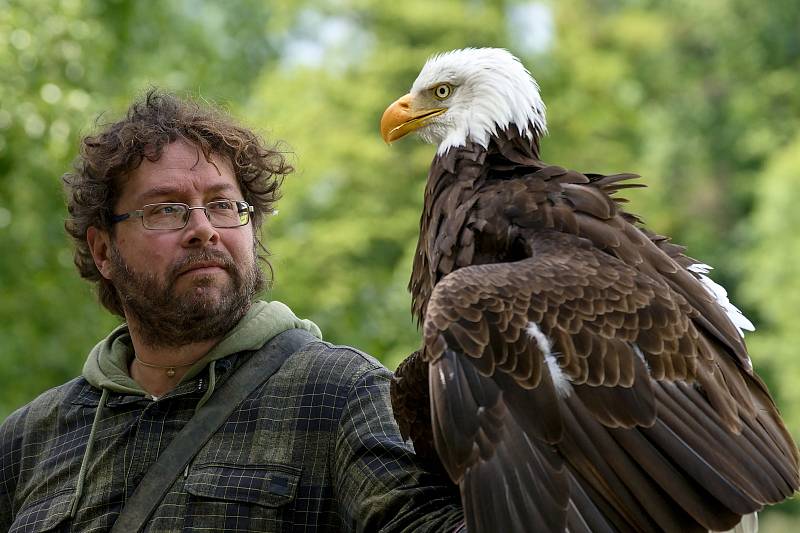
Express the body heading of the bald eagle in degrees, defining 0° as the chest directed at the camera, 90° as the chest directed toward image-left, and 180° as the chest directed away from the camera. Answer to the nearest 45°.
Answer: approximately 90°
